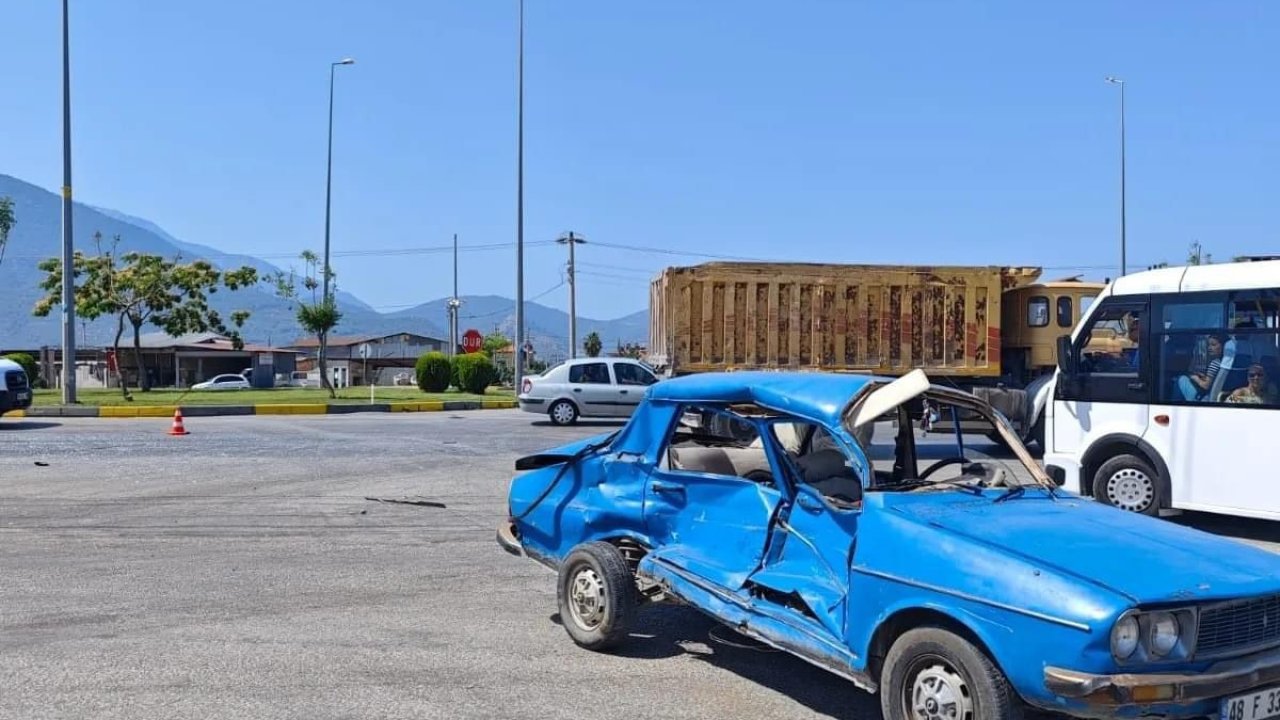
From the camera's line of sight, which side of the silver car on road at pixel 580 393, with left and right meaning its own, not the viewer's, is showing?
right

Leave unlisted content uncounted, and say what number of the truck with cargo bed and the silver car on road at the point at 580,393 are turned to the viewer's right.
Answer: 2

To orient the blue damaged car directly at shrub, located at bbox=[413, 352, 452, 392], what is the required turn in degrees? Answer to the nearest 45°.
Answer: approximately 180°

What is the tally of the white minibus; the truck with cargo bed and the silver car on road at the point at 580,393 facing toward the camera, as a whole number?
0

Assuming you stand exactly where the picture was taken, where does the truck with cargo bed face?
facing to the right of the viewer

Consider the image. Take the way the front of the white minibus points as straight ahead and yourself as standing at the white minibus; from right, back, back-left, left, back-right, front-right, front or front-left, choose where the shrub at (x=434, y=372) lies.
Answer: front-right

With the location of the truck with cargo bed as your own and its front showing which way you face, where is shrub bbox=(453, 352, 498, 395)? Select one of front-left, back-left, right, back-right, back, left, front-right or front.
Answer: back-left

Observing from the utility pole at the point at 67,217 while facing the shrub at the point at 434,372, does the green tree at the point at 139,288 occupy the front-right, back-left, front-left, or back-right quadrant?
front-left

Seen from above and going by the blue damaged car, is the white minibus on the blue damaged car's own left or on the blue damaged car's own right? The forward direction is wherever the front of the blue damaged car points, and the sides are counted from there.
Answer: on the blue damaged car's own left

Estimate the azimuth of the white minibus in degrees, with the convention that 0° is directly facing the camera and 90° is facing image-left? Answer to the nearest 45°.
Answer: approximately 90°

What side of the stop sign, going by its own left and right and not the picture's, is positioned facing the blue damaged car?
front

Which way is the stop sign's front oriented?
toward the camera

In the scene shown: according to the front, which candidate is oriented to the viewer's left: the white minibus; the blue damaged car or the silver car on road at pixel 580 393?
the white minibus

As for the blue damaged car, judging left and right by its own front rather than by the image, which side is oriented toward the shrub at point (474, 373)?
back

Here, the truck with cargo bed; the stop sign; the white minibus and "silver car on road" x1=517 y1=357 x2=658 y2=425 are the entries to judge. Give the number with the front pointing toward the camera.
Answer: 1
